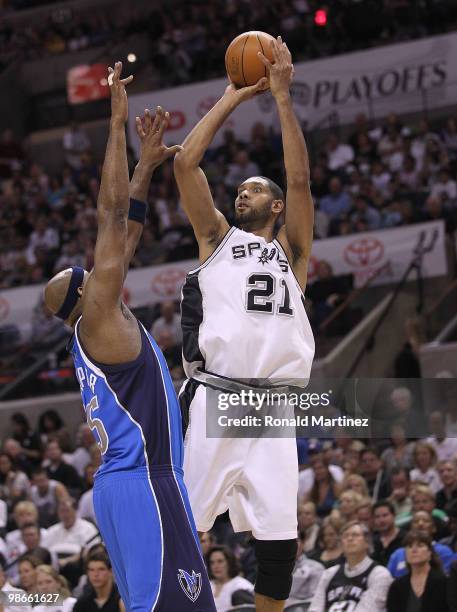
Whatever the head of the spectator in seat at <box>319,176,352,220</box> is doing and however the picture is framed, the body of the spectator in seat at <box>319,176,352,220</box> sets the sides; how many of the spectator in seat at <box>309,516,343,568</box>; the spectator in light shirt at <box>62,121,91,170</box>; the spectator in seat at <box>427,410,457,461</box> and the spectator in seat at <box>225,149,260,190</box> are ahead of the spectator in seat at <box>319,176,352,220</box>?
2

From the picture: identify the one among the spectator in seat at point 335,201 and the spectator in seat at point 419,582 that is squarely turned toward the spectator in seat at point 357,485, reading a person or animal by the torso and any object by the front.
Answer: the spectator in seat at point 335,201

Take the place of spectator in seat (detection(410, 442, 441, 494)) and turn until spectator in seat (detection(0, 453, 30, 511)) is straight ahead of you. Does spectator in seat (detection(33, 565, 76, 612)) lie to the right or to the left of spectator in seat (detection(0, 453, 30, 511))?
left

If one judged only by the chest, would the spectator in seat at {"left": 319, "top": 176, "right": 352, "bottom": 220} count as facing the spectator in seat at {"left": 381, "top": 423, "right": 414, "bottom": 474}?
yes

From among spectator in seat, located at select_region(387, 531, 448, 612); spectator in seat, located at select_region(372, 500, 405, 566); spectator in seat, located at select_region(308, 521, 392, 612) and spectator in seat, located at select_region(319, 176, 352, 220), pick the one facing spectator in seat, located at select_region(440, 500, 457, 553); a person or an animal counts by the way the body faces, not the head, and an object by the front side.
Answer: spectator in seat, located at select_region(319, 176, 352, 220)

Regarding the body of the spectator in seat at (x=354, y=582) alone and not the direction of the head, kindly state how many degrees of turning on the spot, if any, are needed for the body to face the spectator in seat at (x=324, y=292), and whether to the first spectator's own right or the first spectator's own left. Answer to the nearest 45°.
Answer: approximately 135° to the first spectator's own right

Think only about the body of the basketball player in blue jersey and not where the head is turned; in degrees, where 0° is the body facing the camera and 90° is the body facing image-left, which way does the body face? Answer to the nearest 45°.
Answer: approximately 225°

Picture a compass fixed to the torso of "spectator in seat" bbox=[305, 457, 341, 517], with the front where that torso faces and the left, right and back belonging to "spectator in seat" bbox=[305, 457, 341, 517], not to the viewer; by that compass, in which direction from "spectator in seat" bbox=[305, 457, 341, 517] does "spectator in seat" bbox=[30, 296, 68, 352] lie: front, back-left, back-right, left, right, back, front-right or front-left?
right
